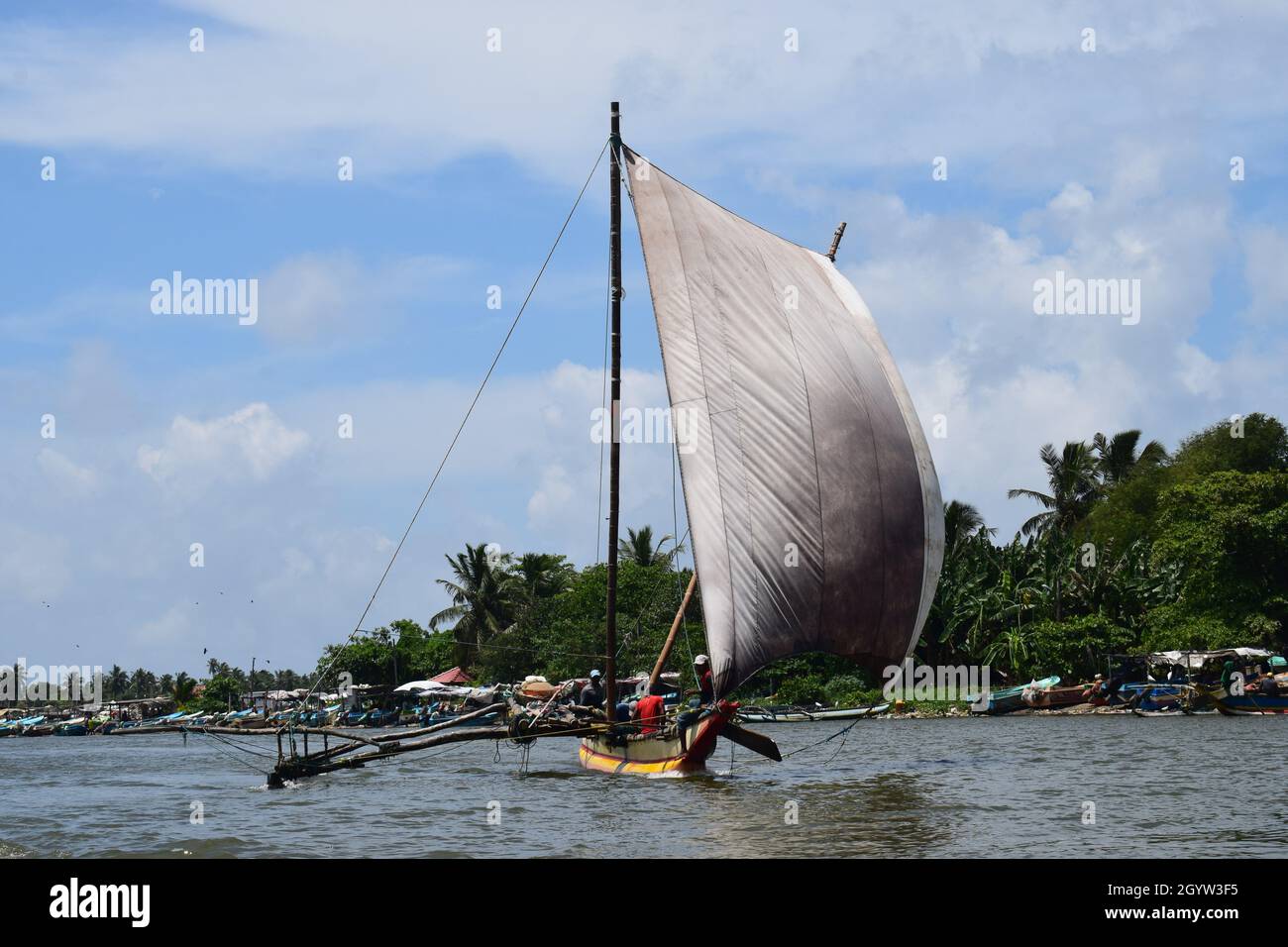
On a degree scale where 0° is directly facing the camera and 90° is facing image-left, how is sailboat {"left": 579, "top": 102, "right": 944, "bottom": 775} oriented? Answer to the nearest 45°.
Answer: approximately 315°
